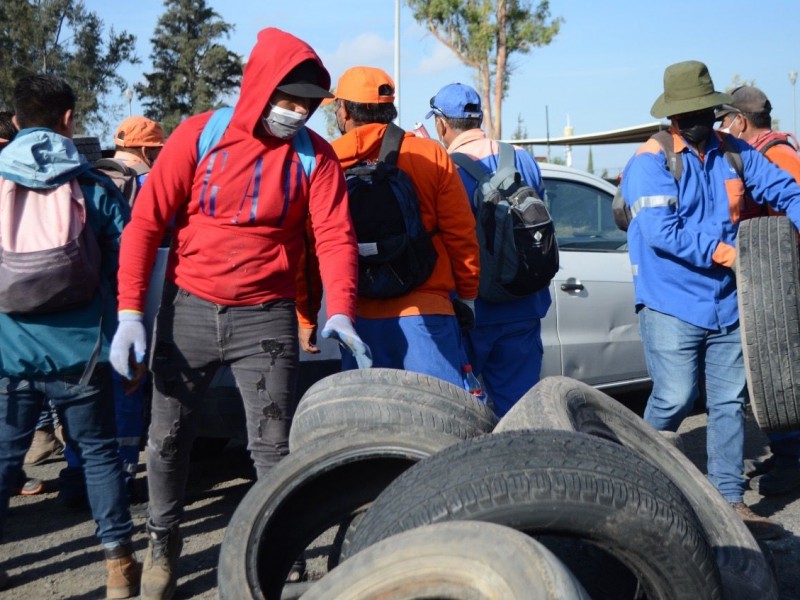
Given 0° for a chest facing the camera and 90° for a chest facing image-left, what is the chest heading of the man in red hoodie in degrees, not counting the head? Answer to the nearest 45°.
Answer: approximately 0°

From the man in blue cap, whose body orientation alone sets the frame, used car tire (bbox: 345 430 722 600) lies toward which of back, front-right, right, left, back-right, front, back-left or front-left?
back-left

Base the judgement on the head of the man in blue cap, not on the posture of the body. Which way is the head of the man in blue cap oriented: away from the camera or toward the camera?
away from the camera

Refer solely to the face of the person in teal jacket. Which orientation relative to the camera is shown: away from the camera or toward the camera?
away from the camera

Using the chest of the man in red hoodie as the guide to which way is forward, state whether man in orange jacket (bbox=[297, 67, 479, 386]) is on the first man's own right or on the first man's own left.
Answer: on the first man's own left

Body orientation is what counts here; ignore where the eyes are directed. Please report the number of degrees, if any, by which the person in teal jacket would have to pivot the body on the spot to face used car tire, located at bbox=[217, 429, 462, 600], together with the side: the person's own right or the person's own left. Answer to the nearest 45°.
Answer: approximately 90° to the person's own right

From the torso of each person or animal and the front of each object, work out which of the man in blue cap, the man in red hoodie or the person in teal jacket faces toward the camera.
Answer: the man in red hoodie

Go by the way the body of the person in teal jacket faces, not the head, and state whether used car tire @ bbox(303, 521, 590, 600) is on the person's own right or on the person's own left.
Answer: on the person's own right

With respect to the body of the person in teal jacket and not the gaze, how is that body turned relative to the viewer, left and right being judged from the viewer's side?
facing away from the viewer and to the right of the viewer

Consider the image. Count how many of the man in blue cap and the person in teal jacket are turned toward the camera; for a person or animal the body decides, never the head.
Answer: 0

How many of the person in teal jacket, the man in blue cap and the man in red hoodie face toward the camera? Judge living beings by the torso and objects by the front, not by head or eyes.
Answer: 1

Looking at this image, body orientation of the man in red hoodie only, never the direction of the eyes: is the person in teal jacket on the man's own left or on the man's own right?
on the man's own right

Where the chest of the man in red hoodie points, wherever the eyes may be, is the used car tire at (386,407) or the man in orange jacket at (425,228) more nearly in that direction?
the used car tire

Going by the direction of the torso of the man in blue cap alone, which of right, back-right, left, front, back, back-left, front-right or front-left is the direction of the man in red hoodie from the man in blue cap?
left

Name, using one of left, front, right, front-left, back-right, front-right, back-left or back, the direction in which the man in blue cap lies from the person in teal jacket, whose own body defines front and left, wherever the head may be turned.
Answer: front-right

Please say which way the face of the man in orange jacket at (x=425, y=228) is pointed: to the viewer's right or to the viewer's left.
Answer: to the viewer's left

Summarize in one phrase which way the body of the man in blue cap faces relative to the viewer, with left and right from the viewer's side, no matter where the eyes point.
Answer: facing away from the viewer and to the left of the viewer
